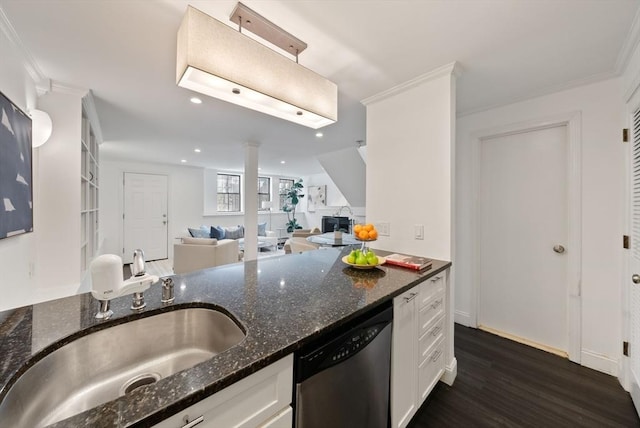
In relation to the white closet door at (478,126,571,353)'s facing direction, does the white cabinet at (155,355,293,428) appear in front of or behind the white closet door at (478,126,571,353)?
in front

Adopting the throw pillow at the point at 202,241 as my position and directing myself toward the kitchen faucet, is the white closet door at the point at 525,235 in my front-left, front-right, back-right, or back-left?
front-left

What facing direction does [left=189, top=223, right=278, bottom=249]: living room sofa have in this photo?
toward the camera

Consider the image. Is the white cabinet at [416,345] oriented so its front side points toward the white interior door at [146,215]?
no

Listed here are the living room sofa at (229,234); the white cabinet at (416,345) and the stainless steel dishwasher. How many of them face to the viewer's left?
0

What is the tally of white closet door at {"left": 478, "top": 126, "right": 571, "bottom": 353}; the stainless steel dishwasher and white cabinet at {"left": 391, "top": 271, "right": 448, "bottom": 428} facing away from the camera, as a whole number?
0

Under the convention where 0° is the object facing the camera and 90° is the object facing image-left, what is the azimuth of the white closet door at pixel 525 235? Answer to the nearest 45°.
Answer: approximately 45°

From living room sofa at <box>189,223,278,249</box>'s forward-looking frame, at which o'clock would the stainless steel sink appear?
The stainless steel sink is roughly at 12 o'clock from the living room sofa.

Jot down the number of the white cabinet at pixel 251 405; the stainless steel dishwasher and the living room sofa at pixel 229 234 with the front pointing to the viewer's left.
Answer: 0

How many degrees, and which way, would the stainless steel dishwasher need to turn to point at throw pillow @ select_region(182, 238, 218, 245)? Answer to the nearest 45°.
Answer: approximately 180°

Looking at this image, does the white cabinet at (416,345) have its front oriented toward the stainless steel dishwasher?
no

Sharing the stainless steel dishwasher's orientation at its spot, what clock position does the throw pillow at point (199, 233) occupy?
The throw pillow is roughly at 6 o'clock from the stainless steel dishwasher.

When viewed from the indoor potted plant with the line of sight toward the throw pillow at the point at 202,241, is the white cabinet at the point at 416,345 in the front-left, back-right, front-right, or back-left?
front-left

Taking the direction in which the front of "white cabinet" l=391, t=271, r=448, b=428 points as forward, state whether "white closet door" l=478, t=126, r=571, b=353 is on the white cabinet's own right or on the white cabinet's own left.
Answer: on the white cabinet's own left

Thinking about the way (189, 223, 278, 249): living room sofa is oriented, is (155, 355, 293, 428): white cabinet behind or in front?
in front

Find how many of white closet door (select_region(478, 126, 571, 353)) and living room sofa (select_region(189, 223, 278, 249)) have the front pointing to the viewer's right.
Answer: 0

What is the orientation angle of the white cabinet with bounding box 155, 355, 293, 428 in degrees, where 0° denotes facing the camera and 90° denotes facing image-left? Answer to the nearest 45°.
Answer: approximately 315°

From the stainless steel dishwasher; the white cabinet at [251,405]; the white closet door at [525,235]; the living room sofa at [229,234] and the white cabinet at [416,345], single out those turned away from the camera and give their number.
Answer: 0

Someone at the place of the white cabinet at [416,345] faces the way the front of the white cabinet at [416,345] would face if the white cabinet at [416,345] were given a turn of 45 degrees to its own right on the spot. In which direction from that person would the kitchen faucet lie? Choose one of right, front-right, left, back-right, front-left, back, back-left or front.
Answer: front-right
